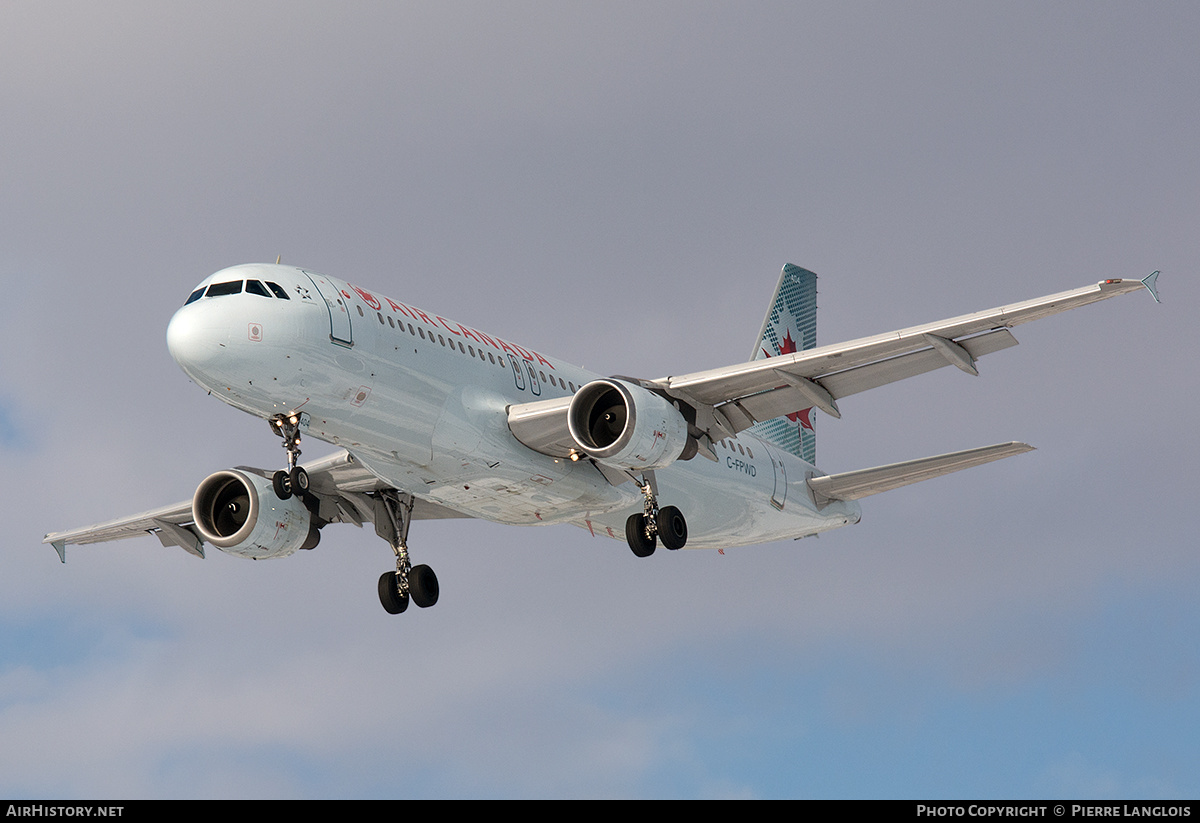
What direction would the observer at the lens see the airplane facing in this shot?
facing the viewer and to the left of the viewer
